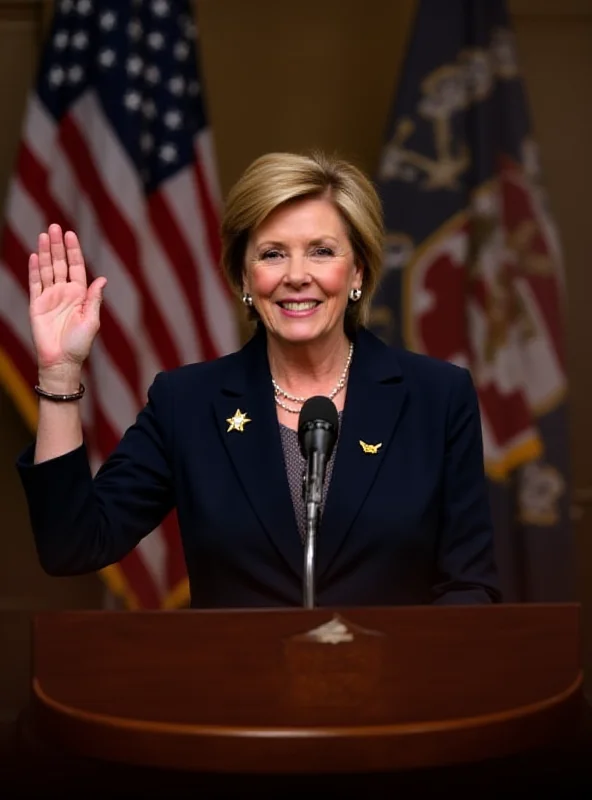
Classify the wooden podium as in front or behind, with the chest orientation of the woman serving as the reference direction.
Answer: in front

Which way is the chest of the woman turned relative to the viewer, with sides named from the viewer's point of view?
facing the viewer

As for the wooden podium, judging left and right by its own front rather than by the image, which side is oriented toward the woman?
back

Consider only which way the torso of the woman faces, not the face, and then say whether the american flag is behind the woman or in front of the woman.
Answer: behind

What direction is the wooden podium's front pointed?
toward the camera

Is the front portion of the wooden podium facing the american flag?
no

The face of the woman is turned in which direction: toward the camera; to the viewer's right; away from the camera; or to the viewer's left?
toward the camera

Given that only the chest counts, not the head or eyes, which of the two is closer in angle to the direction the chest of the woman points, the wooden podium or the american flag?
the wooden podium

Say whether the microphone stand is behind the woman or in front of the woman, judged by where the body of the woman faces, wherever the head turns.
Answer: in front
